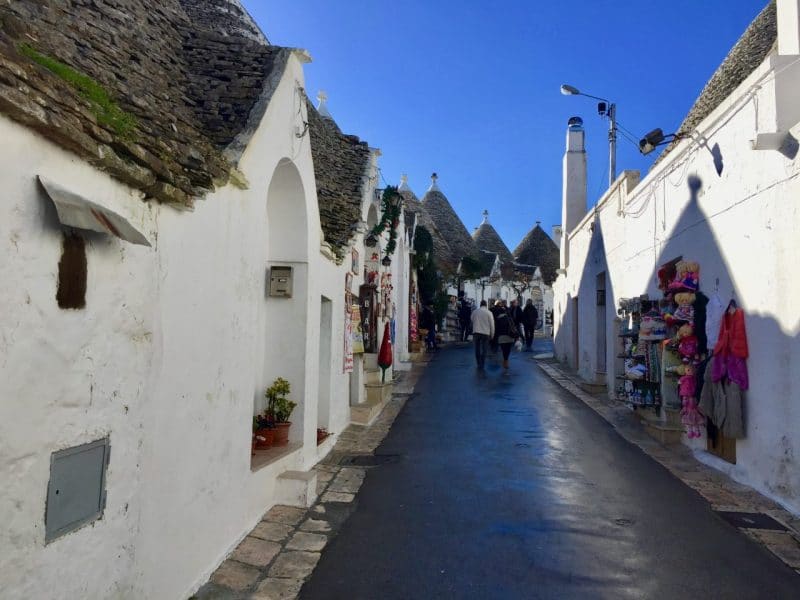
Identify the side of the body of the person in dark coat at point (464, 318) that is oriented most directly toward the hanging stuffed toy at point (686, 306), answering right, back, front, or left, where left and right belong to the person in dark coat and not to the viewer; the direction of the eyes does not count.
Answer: back

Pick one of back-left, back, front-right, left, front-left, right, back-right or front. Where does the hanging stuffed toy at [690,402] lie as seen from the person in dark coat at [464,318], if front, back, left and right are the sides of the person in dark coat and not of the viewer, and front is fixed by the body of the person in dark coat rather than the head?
back

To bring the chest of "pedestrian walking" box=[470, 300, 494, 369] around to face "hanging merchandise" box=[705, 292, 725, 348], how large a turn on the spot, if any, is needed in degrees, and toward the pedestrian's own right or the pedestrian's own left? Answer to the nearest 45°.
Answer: approximately 180°

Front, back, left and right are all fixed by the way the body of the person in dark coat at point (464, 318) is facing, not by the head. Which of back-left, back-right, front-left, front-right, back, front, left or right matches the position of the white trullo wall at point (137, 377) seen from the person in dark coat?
back

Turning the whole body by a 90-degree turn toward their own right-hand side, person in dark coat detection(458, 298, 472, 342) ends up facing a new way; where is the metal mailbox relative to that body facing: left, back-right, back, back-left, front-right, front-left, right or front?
right

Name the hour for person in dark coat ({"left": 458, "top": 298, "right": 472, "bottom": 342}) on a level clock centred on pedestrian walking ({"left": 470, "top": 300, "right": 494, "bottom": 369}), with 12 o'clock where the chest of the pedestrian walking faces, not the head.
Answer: The person in dark coat is roughly at 12 o'clock from the pedestrian walking.

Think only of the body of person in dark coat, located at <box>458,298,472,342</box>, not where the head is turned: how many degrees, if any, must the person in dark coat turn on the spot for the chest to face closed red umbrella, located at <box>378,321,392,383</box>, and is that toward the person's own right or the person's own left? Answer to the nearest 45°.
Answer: approximately 180°

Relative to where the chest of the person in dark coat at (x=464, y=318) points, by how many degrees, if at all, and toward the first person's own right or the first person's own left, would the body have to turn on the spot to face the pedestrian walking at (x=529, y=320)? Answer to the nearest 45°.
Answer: approximately 135° to the first person's own right

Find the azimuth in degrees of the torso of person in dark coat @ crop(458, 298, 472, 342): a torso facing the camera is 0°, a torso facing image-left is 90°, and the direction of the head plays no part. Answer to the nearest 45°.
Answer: approximately 180°

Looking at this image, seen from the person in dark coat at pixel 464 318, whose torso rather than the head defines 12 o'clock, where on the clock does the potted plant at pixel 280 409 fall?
The potted plant is roughly at 6 o'clock from the person in dark coat.

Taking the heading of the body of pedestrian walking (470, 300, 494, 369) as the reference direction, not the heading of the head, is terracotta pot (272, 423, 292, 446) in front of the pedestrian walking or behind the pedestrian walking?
behind

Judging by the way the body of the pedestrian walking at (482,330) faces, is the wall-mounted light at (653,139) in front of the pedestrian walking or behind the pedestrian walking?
behind

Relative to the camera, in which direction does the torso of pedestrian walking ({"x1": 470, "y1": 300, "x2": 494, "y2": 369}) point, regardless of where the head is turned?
away from the camera
